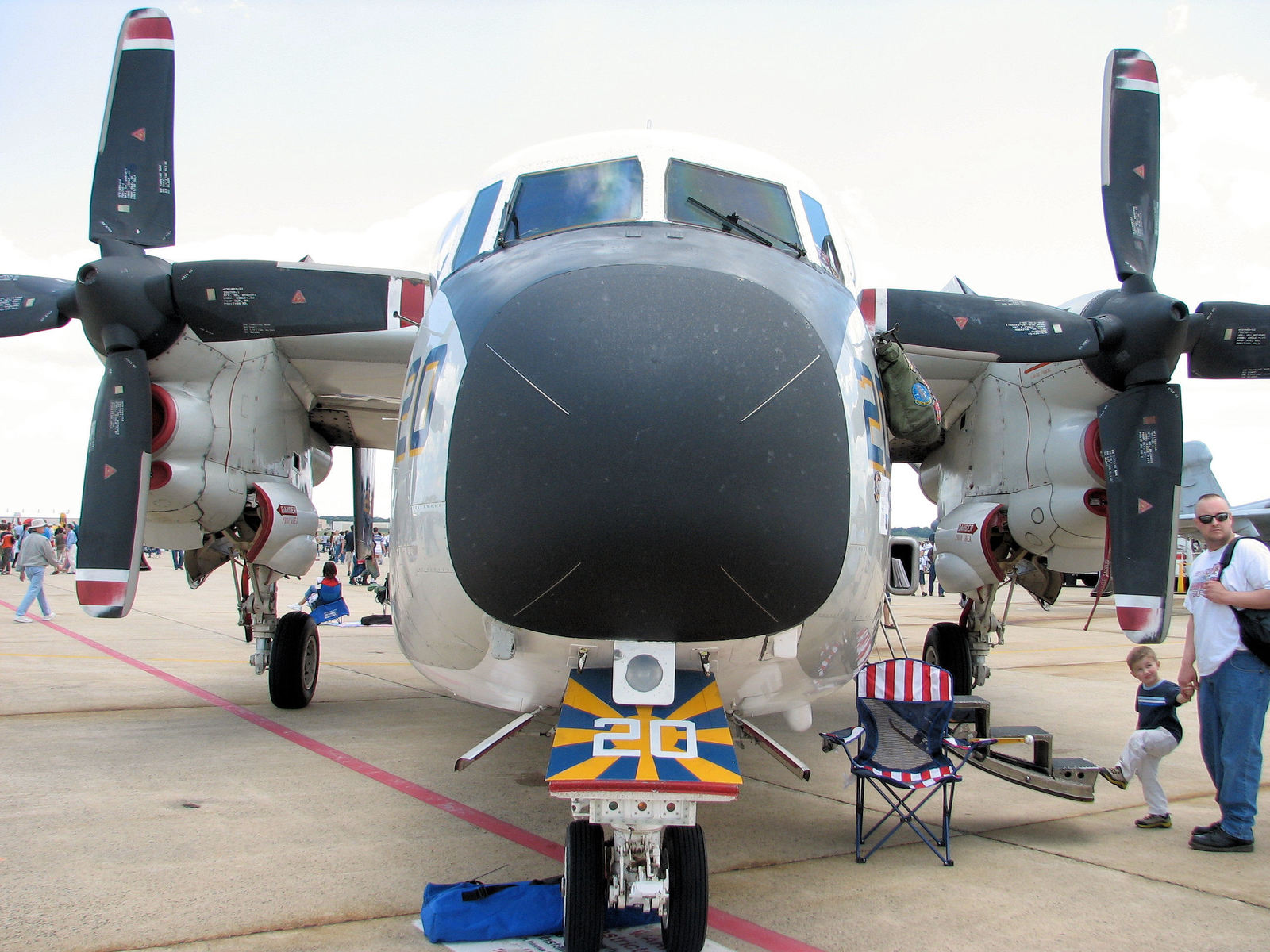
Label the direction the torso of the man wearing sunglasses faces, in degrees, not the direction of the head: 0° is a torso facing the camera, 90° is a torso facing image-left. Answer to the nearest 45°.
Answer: approximately 45°

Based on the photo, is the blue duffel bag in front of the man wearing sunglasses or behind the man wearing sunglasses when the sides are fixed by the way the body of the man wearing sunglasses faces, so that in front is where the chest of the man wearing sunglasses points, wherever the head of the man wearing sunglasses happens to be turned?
in front

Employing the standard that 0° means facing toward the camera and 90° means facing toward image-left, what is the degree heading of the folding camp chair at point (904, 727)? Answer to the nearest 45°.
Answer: approximately 0°

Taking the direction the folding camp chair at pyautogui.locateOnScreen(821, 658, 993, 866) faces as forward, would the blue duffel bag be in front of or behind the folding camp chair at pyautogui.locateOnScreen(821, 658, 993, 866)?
in front

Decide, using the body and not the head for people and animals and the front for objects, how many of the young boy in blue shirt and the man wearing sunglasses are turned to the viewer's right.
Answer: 0

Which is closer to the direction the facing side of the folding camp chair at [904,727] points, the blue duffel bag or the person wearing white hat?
the blue duffel bag

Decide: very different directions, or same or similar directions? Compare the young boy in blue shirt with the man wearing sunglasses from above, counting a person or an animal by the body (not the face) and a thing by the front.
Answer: same or similar directions

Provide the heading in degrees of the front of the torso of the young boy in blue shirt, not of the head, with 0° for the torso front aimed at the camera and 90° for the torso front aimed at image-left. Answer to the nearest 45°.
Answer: approximately 45°

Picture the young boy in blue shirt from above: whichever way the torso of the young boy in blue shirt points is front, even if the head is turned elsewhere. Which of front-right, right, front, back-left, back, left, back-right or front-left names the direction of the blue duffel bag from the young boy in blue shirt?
front

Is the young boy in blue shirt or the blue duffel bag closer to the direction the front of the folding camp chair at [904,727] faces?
the blue duffel bag
